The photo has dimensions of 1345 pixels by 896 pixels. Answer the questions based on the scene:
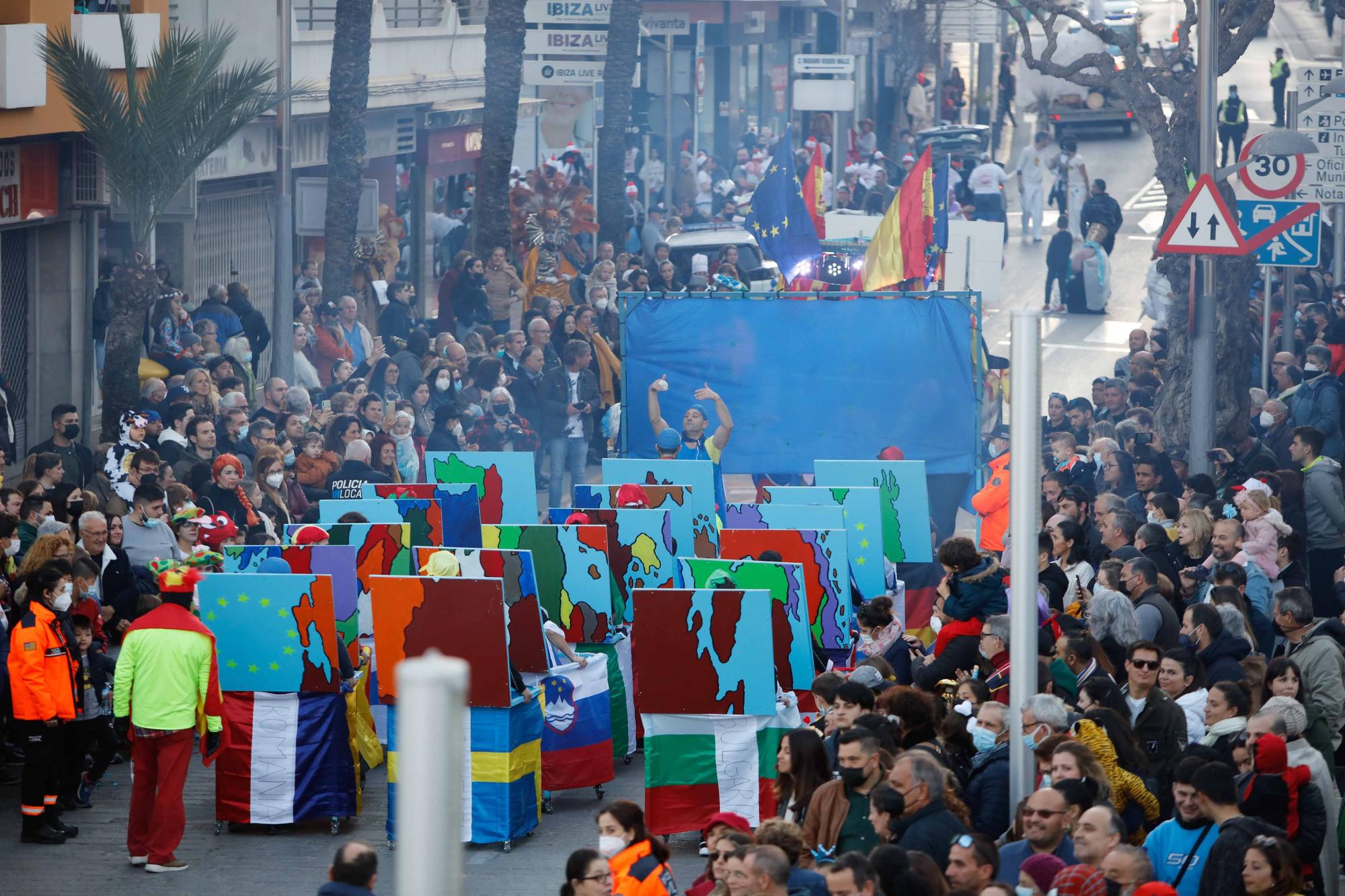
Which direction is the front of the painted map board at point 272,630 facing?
toward the camera

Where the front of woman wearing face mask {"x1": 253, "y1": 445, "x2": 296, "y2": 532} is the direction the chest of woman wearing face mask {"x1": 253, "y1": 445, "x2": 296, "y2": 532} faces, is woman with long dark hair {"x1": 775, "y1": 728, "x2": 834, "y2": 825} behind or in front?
in front

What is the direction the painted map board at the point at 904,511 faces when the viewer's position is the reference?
facing the viewer

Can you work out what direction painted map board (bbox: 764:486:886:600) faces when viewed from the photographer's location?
facing the viewer

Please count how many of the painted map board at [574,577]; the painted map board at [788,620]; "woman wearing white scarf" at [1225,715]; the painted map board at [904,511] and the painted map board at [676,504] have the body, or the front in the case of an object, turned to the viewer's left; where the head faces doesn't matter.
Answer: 1

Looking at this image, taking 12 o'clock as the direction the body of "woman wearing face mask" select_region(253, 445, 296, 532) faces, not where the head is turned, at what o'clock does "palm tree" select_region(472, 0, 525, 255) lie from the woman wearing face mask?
The palm tree is roughly at 8 o'clock from the woman wearing face mask.

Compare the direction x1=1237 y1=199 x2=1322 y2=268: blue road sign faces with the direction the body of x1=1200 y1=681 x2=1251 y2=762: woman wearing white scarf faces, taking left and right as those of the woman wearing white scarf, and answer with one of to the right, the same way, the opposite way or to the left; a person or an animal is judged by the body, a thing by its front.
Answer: to the left

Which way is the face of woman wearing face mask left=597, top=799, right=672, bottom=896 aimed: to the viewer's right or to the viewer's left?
to the viewer's left

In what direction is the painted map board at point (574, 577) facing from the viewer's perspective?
toward the camera

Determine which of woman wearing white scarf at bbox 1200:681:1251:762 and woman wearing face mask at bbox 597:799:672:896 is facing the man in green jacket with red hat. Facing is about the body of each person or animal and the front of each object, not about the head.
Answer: woman wearing white scarf at bbox 1200:681:1251:762

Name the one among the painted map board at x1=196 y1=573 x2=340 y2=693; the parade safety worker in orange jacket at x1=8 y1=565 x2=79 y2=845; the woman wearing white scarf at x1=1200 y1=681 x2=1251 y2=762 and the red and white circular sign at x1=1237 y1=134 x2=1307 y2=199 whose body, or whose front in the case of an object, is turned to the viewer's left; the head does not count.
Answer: the woman wearing white scarf

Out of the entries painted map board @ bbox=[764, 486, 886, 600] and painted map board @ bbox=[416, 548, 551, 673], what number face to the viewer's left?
0

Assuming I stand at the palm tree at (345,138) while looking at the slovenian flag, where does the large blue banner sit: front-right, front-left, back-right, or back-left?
front-left

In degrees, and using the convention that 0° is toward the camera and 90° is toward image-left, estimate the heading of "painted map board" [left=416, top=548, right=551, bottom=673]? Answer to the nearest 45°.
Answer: approximately 0°

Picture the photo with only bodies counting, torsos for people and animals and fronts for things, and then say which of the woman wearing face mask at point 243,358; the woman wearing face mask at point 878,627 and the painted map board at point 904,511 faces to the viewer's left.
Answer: the woman wearing face mask at point 878,627

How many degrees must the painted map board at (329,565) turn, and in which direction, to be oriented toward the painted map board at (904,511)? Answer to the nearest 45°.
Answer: approximately 135° to its left
